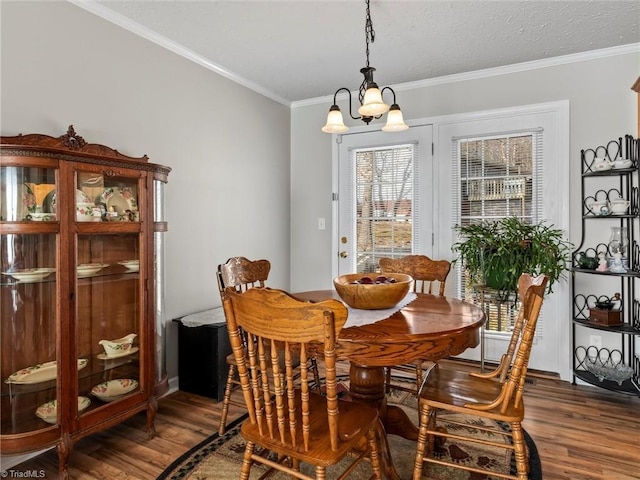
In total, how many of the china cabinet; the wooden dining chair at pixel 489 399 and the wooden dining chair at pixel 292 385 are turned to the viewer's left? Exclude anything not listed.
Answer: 1

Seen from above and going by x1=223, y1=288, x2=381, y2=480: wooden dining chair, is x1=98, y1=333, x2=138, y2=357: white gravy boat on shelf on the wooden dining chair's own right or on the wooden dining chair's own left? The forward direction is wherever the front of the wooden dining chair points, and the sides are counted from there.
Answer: on the wooden dining chair's own left

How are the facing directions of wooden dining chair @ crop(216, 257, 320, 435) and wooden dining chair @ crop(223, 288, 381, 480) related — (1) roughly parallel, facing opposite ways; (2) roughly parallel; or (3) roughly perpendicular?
roughly perpendicular

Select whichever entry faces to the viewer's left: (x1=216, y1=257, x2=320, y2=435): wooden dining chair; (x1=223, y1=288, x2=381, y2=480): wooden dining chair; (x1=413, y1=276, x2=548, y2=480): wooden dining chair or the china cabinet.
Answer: (x1=413, y1=276, x2=548, y2=480): wooden dining chair

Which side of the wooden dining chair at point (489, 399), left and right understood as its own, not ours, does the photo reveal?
left

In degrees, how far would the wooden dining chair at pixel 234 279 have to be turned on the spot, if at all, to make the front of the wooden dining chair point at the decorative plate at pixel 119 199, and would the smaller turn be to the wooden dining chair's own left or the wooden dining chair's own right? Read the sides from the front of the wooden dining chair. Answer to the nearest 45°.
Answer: approximately 135° to the wooden dining chair's own right

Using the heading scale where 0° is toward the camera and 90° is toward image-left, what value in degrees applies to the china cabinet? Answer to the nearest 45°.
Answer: approximately 315°

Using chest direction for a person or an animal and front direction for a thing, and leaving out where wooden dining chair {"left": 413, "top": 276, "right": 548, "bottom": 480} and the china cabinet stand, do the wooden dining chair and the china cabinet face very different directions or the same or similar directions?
very different directions

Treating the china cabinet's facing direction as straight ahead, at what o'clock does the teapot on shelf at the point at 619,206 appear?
The teapot on shelf is roughly at 11 o'clock from the china cabinet.

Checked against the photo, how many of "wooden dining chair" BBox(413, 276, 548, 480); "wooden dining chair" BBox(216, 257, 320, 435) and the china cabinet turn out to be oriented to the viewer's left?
1

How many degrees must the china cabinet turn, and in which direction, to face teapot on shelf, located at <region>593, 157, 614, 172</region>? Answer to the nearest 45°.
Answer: approximately 45° to its left

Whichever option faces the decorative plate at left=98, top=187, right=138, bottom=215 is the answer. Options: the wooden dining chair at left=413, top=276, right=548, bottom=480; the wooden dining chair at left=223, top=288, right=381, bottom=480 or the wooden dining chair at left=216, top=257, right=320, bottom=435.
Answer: the wooden dining chair at left=413, top=276, right=548, bottom=480

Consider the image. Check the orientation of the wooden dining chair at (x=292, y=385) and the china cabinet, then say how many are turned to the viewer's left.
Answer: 0

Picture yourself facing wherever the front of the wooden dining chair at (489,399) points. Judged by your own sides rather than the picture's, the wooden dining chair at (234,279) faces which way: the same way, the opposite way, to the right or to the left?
the opposite way

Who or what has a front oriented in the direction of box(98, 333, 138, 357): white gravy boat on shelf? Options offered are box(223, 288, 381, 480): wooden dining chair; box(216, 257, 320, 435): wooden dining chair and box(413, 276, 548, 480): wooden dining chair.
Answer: box(413, 276, 548, 480): wooden dining chair

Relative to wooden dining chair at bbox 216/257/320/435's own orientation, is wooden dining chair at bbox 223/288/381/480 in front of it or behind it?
in front

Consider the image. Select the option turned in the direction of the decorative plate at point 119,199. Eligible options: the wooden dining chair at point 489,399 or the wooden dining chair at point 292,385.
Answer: the wooden dining chair at point 489,399

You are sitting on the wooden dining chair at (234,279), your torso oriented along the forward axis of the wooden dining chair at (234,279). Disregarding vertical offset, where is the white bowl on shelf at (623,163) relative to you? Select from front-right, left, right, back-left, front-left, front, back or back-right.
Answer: front-left
